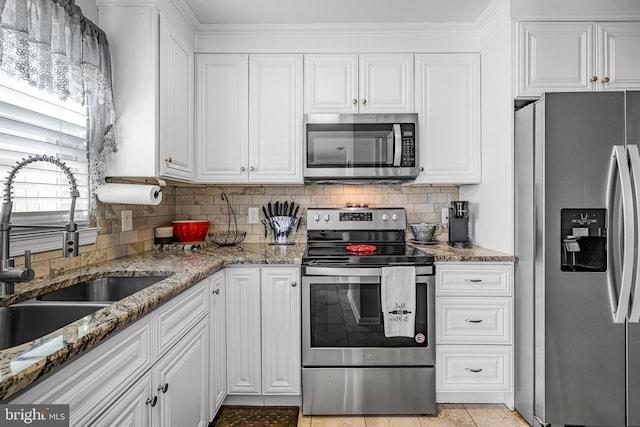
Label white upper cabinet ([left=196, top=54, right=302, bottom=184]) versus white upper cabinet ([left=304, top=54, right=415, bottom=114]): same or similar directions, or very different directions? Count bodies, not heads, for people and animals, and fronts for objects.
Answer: same or similar directions

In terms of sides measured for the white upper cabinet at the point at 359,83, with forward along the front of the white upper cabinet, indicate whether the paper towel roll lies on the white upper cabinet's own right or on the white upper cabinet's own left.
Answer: on the white upper cabinet's own right

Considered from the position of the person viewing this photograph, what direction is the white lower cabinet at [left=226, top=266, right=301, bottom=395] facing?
facing the viewer

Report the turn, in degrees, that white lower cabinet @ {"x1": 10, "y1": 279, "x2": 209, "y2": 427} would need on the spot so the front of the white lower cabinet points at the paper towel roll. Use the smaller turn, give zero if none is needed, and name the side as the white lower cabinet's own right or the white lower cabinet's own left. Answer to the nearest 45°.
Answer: approximately 135° to the white lower cabinet's own left

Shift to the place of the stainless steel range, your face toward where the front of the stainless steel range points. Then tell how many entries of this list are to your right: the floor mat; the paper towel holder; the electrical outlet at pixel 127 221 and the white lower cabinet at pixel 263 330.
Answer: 4

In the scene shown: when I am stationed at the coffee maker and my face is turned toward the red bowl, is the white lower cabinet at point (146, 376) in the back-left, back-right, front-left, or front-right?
front-left

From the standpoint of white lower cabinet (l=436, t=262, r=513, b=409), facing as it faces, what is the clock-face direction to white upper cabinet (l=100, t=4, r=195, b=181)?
The white upper cabinet is roughly at 2 o'clock from the white lower cabinet.

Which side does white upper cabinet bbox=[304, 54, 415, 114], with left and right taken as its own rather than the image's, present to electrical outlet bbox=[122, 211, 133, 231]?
right

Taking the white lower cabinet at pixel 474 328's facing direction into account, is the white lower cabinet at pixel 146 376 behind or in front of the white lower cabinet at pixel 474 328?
in front

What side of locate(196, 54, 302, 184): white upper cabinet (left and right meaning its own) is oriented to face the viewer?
front

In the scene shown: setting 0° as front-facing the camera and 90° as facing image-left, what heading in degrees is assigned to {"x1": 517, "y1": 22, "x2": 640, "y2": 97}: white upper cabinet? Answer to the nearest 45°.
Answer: approximately 0°

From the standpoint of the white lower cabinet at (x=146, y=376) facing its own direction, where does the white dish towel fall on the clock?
The white dish towel is roughly at 10 o'clock from the white lower cabinet.
